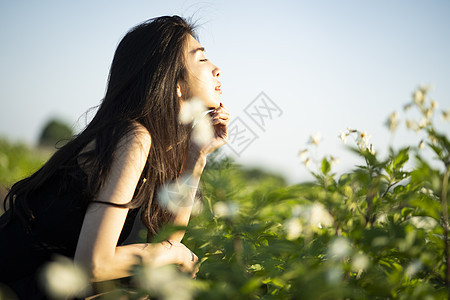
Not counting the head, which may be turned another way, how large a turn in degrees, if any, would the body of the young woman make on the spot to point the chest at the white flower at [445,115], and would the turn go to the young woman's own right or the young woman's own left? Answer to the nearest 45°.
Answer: approximately 45° to the young woman's own right

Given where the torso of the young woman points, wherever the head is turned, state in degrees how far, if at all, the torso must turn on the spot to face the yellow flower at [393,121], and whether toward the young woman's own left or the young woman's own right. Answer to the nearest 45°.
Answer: approximately 45° to the young woman's own right

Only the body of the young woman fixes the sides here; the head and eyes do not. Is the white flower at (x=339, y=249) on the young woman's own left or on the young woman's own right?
on the young woman's own right

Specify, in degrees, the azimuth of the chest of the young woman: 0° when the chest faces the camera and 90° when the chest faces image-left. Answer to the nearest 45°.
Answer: approximately 270°

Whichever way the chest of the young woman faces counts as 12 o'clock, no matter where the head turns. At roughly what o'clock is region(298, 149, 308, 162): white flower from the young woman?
The white flower is roughly at 1 o'clock from the young woman.

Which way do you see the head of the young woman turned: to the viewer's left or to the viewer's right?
to the viewer's right

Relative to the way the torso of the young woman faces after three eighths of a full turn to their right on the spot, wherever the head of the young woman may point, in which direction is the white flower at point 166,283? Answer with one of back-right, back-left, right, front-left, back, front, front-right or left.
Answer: front-left
